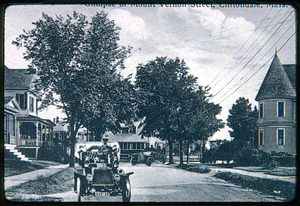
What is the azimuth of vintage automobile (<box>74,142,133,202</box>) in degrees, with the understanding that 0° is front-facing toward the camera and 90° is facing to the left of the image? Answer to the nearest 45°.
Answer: approximately 0°

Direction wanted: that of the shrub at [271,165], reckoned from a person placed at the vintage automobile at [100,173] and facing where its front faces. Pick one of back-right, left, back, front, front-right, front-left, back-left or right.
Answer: left

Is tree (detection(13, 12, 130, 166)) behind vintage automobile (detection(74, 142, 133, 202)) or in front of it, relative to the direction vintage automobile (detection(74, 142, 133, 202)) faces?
behind

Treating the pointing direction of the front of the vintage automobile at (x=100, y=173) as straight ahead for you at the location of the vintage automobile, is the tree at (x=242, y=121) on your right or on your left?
on your left

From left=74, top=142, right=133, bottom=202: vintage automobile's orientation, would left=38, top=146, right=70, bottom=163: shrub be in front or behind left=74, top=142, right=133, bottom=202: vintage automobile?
behind
